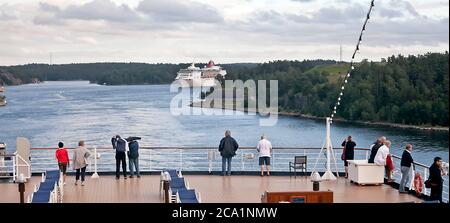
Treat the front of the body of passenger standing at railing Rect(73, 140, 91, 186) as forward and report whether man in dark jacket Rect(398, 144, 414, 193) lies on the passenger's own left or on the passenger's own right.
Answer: on the passenger's own right

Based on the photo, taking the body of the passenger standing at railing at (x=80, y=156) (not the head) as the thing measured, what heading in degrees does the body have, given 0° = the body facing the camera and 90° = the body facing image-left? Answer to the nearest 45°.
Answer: approximately 180°

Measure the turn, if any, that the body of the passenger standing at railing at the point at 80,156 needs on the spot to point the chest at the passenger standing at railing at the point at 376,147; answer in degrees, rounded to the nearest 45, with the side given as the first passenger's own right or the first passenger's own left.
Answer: approximately 90° to the first passenger's own right

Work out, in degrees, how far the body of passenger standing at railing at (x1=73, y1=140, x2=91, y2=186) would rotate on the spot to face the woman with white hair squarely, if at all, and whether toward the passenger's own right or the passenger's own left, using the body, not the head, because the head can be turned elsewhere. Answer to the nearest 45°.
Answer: approximately 90° to the passenger's own right
